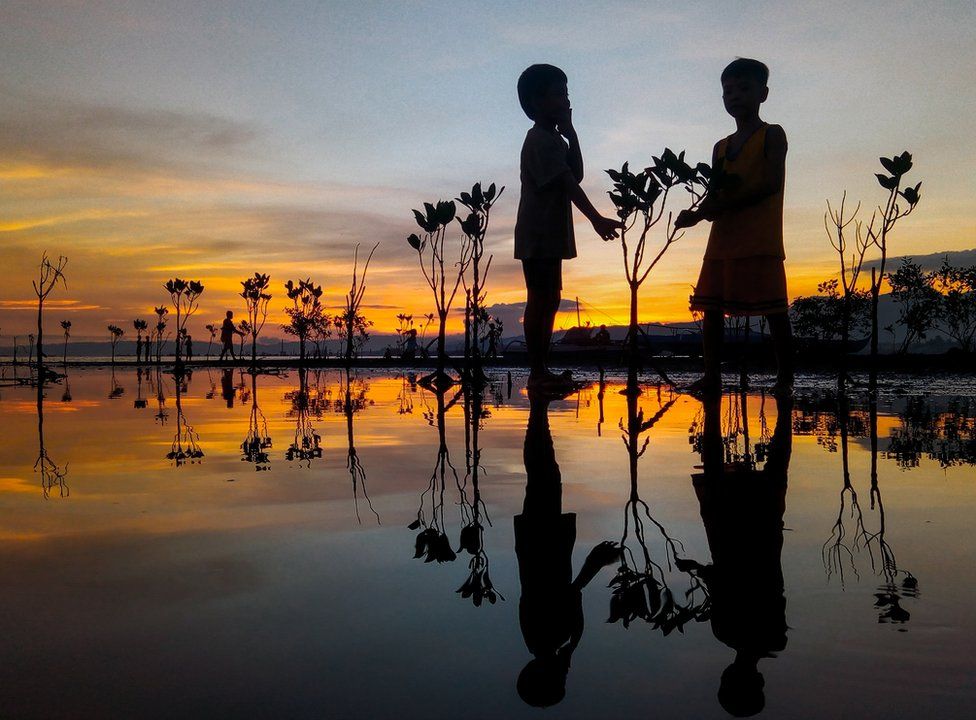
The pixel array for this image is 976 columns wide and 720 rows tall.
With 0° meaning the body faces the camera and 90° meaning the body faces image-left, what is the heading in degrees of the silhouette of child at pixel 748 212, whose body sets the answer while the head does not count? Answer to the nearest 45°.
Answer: approximately 45°

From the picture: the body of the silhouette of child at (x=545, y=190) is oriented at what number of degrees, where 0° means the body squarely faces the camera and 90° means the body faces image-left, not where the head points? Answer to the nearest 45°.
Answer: approximately 270°

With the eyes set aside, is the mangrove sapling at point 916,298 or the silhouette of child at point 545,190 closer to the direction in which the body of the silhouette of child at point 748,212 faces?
the silhouette of child

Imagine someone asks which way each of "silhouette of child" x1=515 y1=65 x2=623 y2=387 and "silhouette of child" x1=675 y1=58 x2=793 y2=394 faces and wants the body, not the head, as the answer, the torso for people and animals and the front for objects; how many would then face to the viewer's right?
1

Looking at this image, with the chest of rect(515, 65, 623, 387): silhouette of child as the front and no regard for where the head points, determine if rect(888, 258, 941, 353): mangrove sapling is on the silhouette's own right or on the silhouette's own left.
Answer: on the silhouette's own left

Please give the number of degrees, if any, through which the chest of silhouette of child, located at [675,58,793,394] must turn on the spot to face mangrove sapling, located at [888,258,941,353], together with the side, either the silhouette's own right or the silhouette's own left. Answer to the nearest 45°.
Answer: approximately 135° to the silhouette's own right

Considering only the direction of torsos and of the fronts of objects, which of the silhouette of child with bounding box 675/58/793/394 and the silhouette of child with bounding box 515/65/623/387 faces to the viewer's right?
the silhouette of child with bounding box 515/65/623/387

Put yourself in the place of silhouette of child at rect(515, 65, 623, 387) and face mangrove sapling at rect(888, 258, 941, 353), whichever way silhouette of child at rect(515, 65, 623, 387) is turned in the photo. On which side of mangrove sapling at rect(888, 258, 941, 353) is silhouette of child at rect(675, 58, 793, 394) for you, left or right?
right

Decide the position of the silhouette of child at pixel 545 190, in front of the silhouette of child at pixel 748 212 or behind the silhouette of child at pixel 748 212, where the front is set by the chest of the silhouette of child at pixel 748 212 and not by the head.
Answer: in front

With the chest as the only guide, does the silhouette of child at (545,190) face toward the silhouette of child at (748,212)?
yes

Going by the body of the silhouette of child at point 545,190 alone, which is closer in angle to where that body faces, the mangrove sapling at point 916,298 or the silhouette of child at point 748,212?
the silhouette of child
